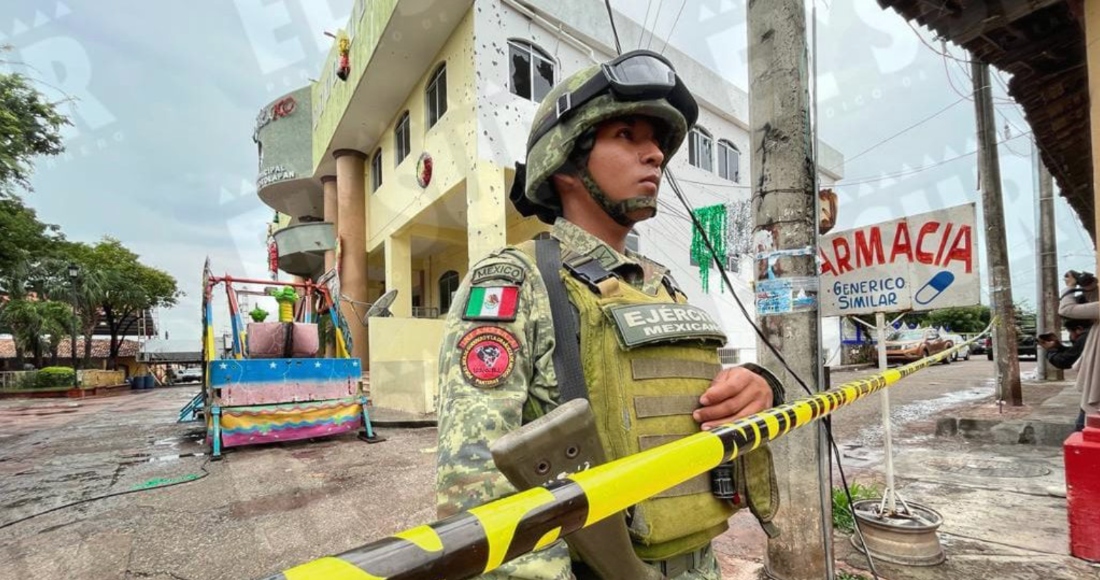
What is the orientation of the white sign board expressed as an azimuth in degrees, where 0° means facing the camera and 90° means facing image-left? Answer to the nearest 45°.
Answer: approximately 45°

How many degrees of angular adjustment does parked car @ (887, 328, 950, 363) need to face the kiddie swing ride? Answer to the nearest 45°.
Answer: approximately 45° to its left

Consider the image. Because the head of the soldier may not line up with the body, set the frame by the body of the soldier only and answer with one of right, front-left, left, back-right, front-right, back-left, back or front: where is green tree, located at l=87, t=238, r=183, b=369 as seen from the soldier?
back

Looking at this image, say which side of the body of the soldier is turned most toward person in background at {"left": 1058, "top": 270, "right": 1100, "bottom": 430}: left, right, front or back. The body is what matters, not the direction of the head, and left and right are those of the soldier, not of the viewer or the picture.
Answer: left

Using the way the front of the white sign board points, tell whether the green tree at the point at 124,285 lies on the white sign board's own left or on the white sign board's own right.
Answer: on the white sign board's own right

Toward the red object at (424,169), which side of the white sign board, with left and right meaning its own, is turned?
right

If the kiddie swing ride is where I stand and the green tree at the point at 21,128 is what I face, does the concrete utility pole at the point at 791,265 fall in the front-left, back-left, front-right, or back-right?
back-left
